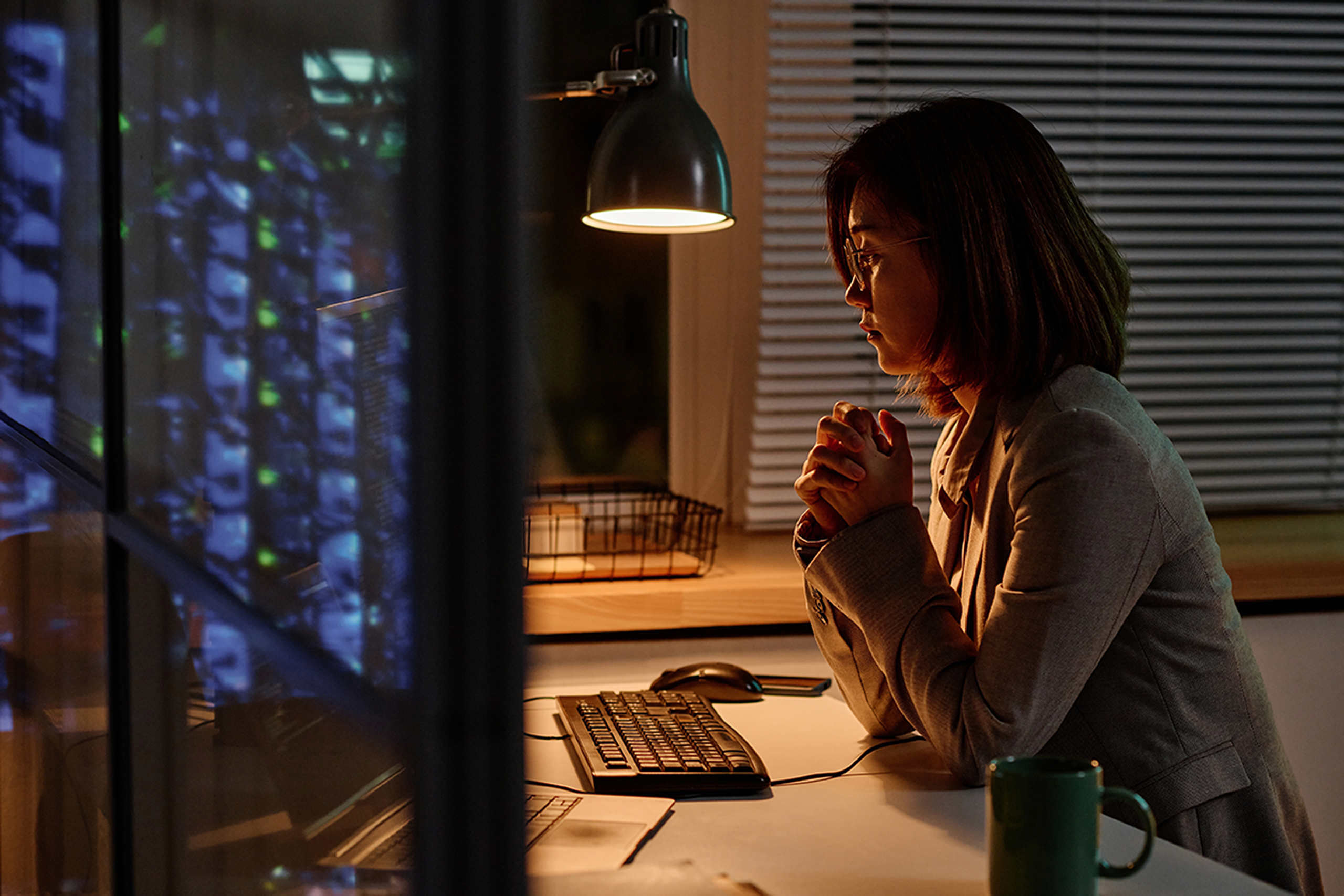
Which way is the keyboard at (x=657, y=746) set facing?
to the viewer's right

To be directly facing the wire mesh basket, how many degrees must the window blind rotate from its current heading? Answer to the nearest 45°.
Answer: approximately 45° to its right

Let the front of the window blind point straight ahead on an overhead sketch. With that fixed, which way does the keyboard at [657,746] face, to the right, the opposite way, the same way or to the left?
to the left

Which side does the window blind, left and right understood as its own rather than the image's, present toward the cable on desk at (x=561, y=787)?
front

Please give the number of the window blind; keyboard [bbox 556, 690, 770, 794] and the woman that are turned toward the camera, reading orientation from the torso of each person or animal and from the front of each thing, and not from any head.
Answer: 1

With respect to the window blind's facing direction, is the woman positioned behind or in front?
in front

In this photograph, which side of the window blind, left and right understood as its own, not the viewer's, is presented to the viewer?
front

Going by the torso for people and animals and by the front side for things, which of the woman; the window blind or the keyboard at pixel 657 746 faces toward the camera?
the window blind

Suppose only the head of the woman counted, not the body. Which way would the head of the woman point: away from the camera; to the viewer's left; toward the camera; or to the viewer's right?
to the viewer's left

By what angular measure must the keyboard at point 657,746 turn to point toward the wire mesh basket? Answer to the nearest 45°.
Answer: approximately 90° to its left

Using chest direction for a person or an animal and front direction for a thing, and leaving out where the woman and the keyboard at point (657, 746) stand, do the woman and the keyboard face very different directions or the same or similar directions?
very different directions

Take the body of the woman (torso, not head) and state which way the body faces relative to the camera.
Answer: to the viewer's left

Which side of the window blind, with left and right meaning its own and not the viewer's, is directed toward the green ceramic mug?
front
